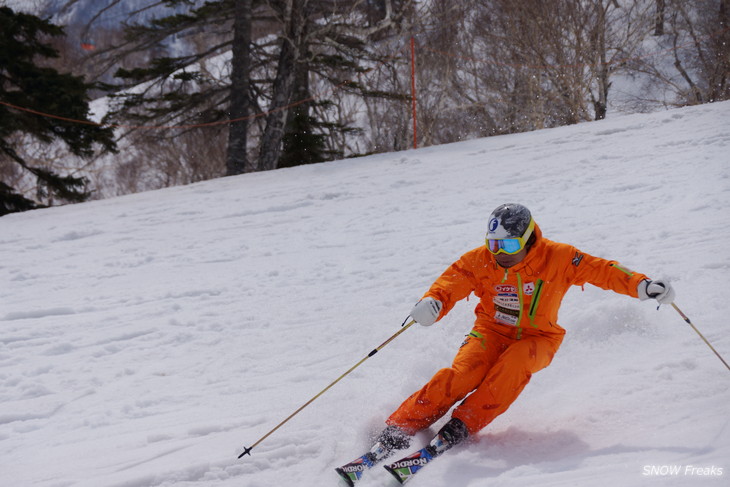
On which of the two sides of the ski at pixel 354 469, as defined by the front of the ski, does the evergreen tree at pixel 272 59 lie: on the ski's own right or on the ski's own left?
on the ski's own right

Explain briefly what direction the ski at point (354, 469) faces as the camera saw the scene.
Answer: facing the viewer and to the left of the viewer

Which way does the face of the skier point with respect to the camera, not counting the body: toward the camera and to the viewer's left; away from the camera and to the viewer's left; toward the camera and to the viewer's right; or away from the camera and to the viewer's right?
toward the camera and to the viewer's left

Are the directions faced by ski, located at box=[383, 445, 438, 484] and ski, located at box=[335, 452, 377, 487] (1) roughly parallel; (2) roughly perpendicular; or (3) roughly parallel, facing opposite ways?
roughly parallel

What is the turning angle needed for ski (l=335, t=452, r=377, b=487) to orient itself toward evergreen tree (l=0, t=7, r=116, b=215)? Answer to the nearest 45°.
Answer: approximately 90° to its right

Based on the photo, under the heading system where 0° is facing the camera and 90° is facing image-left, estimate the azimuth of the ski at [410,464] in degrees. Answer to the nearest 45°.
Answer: approximately 45°

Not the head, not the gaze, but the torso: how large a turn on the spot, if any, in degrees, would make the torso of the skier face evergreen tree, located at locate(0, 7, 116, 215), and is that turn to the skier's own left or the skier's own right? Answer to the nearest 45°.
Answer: approximately 90° to the skier's own right
